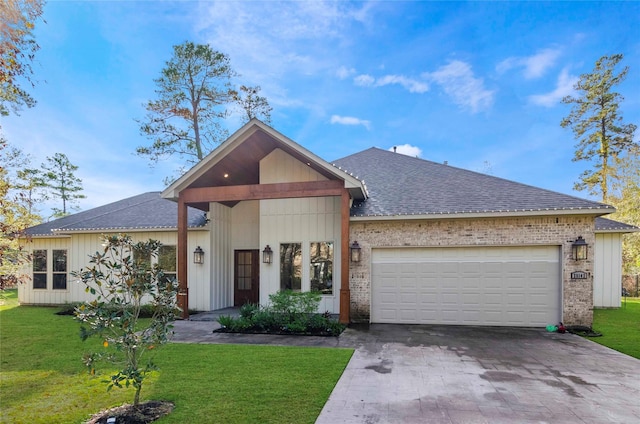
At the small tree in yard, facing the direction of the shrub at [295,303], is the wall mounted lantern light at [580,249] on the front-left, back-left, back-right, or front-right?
front-right

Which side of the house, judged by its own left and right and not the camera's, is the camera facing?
front

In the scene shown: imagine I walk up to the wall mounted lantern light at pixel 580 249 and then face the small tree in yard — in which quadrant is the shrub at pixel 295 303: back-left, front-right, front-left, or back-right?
front-right

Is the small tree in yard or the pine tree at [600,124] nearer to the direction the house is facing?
the small tree in yard

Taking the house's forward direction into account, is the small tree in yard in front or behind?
in front
